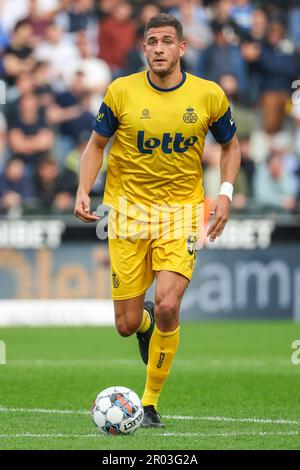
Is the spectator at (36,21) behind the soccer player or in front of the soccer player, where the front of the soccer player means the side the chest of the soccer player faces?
behind

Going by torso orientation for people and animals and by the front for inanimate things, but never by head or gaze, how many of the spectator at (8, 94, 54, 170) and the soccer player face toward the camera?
2

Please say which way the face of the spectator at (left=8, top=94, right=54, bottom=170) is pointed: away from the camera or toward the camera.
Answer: toward the camera

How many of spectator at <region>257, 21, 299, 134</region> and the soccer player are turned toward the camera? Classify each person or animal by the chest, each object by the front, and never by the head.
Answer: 2

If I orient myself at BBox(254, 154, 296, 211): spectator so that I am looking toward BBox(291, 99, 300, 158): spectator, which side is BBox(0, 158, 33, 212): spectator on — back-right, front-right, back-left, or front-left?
back-left

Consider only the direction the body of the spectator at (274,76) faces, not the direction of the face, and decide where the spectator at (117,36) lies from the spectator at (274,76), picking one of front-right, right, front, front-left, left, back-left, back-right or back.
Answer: right

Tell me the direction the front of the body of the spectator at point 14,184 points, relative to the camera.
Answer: toward the camera

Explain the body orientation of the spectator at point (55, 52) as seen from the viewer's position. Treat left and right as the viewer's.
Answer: facing the viewer

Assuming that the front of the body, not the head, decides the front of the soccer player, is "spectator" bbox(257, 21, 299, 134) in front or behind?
behind

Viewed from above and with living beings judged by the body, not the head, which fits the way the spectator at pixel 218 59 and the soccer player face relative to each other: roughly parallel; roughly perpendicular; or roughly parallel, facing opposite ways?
roughly parallel

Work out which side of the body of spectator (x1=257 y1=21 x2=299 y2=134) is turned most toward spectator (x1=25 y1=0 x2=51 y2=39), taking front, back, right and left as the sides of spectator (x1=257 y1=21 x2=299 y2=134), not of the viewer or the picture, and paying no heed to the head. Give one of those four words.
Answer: right

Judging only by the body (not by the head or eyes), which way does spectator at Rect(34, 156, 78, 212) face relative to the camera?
toward the camera
